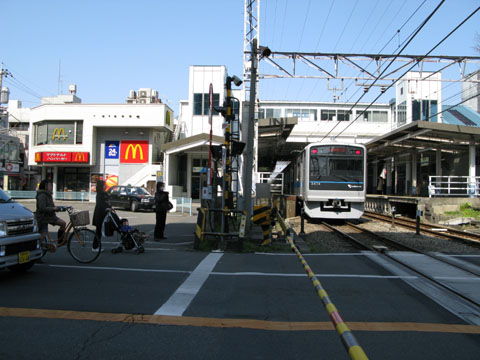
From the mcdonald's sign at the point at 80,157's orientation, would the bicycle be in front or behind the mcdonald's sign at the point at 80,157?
in front

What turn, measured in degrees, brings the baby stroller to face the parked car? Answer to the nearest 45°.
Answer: approximately 90° to its left

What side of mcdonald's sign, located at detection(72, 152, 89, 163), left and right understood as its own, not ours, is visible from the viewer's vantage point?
front

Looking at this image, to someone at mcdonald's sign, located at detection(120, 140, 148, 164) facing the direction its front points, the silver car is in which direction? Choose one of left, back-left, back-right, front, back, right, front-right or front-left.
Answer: front

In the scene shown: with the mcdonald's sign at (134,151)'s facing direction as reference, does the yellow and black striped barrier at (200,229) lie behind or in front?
in front

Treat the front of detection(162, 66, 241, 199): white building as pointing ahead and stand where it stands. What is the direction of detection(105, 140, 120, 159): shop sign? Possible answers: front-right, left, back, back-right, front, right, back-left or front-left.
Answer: right

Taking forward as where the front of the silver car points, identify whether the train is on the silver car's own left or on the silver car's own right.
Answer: on the silver car's own left

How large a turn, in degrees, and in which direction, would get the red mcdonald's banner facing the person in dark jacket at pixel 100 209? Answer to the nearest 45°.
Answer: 0° — it already faces them

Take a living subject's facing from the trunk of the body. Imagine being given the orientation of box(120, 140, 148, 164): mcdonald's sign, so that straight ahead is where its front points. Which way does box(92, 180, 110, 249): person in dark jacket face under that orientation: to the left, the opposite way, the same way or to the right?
to the left

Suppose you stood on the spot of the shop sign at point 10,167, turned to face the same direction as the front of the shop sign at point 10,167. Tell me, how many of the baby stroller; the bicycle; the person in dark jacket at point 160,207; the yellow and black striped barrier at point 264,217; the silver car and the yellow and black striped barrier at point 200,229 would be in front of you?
6

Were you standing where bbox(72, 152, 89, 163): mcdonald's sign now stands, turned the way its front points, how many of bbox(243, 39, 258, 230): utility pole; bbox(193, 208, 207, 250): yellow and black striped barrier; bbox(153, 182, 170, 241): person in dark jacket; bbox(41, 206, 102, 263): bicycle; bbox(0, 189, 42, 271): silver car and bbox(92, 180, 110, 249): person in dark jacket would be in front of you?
6

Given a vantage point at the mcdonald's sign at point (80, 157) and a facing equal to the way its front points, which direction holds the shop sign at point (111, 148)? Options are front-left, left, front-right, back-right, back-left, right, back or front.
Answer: left

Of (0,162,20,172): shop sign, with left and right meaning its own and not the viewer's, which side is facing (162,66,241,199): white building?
left

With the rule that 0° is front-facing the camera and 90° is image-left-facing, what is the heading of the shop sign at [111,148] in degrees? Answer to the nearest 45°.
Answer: approximately 0°

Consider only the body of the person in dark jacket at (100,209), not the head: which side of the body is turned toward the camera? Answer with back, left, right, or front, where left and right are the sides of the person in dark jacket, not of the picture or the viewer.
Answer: right

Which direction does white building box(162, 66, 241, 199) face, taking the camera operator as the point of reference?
facing the viewer

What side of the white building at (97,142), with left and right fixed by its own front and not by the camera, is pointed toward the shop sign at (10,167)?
right
